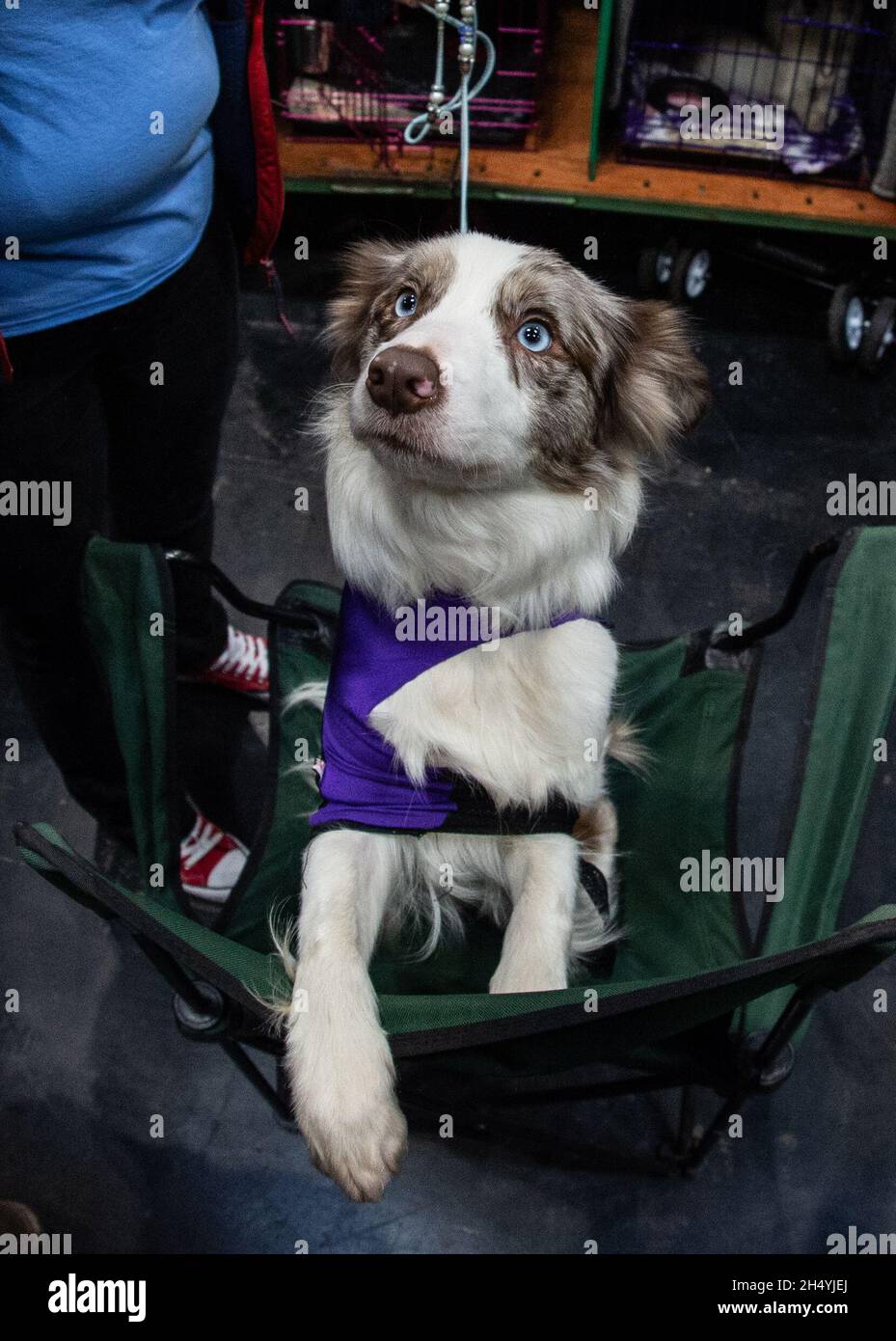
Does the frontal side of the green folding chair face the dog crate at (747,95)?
no

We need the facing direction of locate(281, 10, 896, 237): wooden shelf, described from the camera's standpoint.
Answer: facing the viewer

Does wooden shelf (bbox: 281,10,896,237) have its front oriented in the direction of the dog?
yes

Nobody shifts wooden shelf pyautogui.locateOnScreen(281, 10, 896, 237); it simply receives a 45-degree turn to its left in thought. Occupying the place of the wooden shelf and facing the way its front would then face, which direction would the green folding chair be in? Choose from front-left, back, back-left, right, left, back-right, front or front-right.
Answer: front-right

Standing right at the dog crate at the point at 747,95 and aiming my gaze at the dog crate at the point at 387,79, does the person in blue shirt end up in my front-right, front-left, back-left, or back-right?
front-left

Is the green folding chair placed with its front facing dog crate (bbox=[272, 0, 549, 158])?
no

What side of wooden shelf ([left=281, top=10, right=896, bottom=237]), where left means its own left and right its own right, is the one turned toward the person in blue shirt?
front
